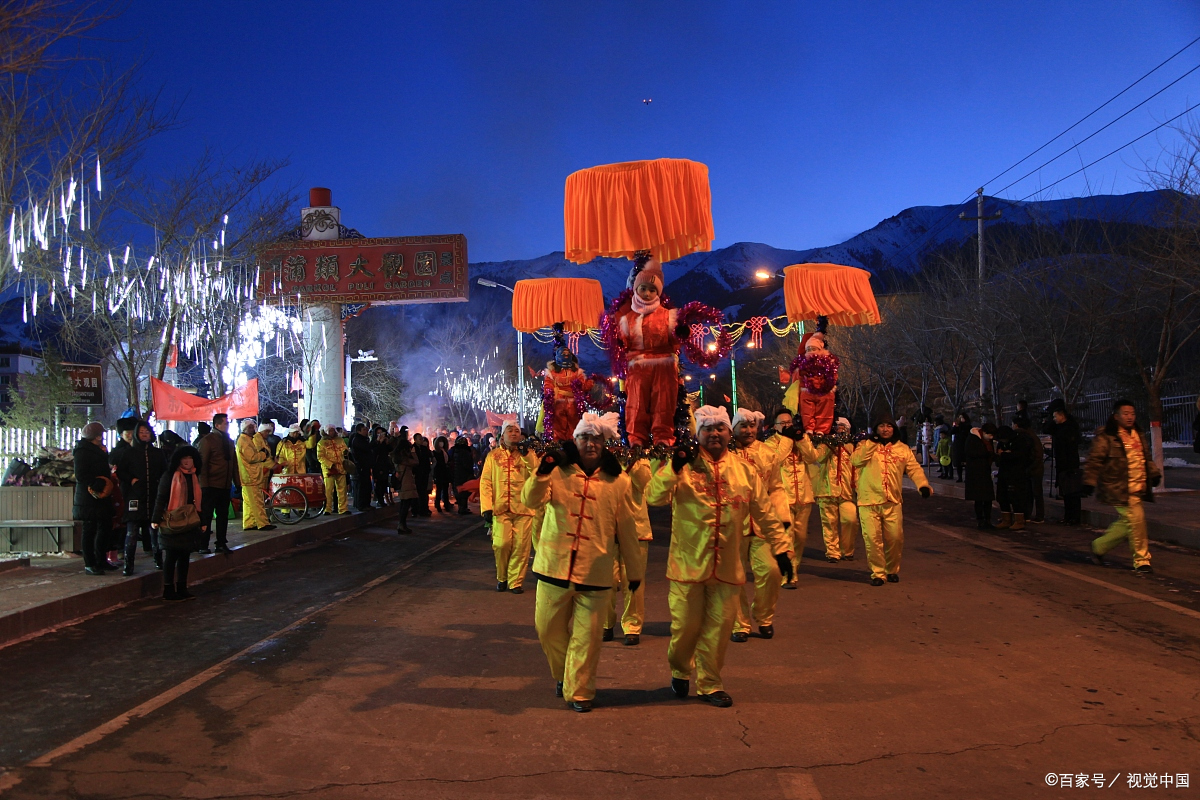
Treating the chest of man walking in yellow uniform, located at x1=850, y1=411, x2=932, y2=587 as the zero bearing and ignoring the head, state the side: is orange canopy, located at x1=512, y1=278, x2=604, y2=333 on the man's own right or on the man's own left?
on the man's own right

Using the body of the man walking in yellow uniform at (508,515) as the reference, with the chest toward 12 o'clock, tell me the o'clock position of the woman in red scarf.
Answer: The woman in red scarf is roughly at 3 o'clock from the man walking in yellow uniform.

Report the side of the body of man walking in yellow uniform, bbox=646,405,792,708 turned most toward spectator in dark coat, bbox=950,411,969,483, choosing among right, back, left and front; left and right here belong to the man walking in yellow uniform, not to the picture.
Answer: back

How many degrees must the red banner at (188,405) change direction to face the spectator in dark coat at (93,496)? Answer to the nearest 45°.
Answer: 0° — it already faces them

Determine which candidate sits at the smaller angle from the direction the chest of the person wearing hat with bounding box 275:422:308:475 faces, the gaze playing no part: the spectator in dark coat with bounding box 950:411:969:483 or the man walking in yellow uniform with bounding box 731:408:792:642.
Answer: the man walking in yellow uniform

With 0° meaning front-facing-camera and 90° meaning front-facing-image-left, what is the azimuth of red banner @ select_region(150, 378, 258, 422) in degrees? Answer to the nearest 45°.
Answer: approximately 0°

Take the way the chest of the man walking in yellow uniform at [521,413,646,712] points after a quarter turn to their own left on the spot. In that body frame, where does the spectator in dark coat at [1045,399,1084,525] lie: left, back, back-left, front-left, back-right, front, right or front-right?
front-left
